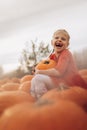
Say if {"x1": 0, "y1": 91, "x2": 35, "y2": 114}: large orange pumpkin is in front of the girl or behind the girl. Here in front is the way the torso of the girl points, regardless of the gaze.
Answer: in front

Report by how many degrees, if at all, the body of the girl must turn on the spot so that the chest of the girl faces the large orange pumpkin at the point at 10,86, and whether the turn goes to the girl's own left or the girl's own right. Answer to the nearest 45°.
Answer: approximately 45° to the girl's own right

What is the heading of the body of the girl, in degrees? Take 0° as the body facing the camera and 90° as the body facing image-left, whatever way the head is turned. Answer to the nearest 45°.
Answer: approximately 45°
